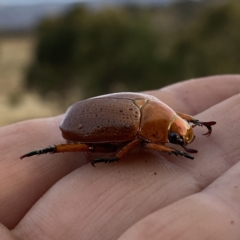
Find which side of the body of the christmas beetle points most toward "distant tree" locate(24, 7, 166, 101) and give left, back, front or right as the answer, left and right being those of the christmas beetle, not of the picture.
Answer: left

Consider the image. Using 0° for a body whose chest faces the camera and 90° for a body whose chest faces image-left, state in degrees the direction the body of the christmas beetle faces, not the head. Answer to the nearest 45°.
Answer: approximately 270°

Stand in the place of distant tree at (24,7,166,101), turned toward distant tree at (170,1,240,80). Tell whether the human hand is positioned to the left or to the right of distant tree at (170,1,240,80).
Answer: right

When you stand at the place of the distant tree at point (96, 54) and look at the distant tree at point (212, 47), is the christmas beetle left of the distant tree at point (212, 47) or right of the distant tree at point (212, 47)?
right

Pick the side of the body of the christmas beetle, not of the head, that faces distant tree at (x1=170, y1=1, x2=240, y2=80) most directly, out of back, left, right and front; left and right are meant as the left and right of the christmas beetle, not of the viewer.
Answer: left
